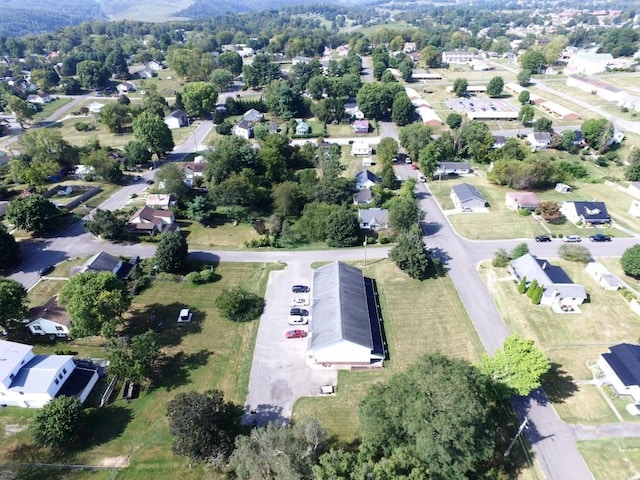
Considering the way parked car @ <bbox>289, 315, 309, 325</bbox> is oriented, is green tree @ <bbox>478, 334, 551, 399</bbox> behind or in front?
in front

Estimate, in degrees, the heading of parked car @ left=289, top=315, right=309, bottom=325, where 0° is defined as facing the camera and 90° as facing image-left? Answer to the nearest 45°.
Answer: approximately 270°

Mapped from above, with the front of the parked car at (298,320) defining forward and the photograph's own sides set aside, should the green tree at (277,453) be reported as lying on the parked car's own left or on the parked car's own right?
on the parked car's own right

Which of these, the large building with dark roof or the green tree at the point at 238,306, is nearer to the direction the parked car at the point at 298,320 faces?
the large building with dark roof

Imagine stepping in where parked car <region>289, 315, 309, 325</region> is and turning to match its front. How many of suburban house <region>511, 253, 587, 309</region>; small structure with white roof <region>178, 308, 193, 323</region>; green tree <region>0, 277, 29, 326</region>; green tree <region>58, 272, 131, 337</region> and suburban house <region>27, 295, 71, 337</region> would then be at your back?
4

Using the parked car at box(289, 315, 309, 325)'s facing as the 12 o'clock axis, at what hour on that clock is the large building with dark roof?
The large building with dark roof is roughly at 1 o'clock from the parked car.

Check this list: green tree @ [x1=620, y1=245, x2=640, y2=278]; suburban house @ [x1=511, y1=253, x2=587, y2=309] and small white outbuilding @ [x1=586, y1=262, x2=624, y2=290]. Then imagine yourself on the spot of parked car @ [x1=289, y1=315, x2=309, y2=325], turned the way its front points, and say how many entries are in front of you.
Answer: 3

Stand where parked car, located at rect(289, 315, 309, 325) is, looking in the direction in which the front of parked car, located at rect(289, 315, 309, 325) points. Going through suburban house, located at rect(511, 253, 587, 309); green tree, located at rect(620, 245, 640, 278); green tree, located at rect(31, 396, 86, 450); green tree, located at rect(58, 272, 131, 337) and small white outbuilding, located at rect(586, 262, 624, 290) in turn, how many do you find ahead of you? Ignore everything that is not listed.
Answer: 3

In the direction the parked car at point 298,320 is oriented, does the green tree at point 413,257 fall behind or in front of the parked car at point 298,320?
in front

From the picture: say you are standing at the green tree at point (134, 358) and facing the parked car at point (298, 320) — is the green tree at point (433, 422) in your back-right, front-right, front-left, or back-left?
front-right

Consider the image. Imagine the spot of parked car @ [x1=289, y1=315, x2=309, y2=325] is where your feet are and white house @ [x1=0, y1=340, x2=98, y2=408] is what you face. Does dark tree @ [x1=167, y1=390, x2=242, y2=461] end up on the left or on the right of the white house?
left

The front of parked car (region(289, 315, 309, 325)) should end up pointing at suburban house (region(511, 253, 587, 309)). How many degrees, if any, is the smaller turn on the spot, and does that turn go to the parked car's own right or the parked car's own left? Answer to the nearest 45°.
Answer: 0° — it already faces it

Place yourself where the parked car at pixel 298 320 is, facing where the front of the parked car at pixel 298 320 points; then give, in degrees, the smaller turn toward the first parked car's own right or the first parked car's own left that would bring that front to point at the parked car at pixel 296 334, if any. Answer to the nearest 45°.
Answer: approximately 90° to the first parked car's own right

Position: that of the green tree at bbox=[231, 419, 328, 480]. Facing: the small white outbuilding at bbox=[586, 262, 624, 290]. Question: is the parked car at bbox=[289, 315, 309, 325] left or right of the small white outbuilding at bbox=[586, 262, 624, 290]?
left

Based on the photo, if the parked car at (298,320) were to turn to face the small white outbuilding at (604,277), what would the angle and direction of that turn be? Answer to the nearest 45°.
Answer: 0° — it already faces it

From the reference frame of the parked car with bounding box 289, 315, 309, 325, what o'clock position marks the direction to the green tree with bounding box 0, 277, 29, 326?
The green tree is roughly at 6 o'clock from the parked car.

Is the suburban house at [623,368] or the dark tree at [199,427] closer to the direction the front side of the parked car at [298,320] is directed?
the suburban house
